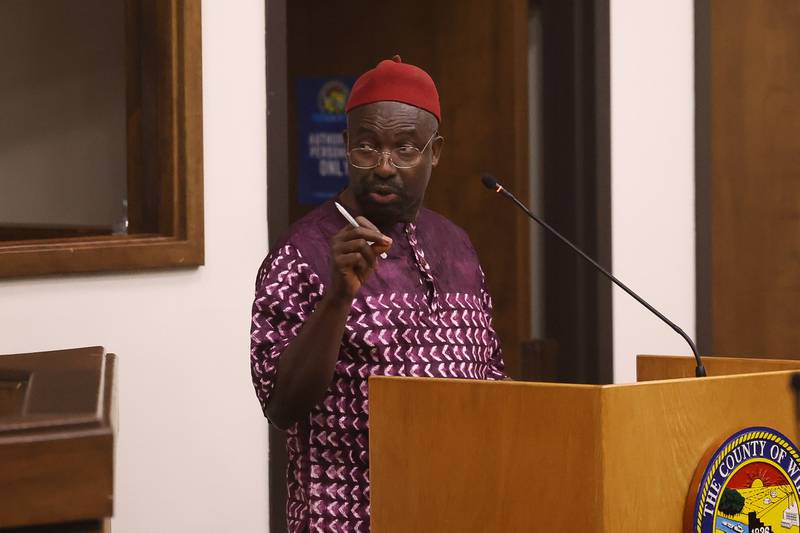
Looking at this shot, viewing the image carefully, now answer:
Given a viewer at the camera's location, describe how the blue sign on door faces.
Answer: facing the viewer

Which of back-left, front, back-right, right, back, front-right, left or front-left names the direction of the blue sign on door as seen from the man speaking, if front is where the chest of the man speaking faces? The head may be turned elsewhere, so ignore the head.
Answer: back-left

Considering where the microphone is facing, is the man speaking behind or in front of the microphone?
in front

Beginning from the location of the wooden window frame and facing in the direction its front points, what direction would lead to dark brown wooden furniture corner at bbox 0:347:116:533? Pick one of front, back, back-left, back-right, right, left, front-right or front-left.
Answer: front

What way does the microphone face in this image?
to the viewer's left

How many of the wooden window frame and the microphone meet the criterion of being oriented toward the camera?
1

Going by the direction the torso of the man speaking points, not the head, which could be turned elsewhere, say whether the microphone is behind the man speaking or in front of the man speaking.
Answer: in front

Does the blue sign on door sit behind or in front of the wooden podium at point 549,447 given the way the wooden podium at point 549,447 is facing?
behind

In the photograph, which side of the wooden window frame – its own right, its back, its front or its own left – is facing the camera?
front

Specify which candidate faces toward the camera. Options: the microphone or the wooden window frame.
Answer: the wooden window frame

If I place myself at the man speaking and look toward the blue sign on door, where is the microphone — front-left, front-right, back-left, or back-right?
back-right

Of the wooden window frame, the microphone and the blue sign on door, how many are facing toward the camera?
2

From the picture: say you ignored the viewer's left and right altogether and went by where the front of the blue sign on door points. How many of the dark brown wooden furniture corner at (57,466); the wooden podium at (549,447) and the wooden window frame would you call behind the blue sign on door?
0
